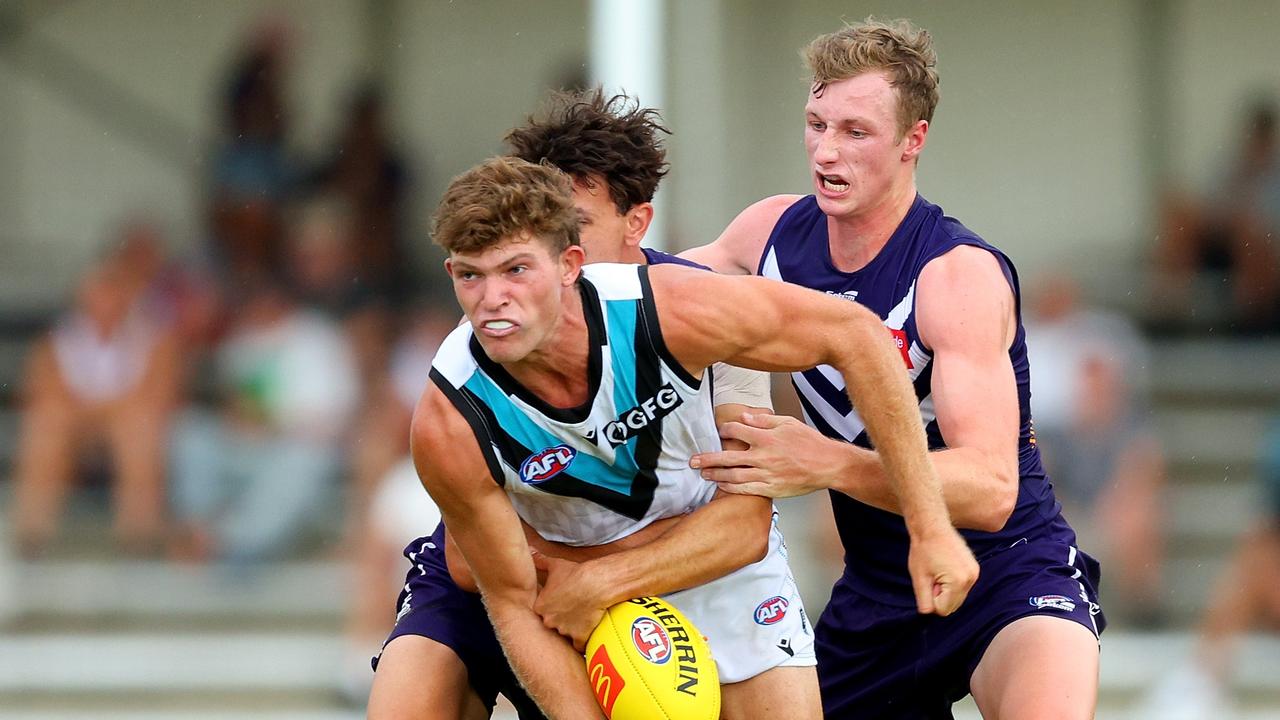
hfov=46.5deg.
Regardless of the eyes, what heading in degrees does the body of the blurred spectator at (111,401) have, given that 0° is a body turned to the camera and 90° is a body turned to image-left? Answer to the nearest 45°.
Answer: approximately 0°

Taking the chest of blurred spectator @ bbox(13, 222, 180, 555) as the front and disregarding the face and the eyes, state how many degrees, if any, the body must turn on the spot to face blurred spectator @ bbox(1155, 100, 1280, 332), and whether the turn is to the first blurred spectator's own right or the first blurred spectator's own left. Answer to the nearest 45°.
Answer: approximately 90° to the first blurred spectator's own left

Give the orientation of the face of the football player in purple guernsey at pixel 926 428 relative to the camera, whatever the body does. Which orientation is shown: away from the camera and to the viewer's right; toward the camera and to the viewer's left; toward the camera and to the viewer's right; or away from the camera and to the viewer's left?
toward the camera and to the viewer's left

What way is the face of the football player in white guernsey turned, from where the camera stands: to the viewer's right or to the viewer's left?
to the viewer's left

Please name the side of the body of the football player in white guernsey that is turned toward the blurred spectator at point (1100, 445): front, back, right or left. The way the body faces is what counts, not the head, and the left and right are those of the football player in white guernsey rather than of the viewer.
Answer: back

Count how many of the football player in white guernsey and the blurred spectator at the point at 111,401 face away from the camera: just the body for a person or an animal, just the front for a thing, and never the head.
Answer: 0

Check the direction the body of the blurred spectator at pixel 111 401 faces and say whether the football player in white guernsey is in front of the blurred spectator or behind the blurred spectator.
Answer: in front

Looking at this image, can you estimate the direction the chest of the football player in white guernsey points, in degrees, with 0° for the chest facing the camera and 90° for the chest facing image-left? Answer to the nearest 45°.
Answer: approximately 45°
